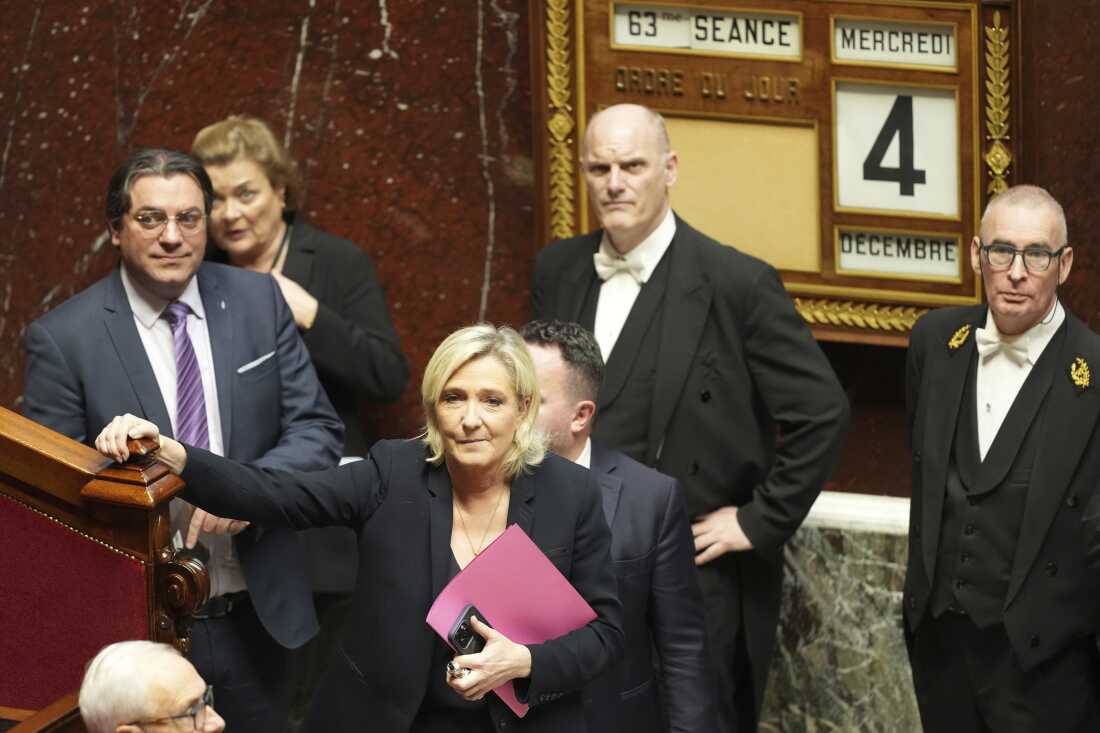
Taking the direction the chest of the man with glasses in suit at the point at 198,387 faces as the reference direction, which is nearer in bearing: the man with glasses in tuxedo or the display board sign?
the man with glasses in tuxedo

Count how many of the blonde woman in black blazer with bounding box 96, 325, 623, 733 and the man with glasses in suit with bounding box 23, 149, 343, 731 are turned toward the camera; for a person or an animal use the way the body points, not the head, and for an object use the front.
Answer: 2

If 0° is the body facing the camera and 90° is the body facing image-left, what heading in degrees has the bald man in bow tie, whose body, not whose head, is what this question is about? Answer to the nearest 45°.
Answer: approximately 45°

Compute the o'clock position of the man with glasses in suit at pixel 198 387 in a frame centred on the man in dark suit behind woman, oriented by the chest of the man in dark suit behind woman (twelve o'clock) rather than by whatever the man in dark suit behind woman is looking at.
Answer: The man with glasses in suit is roughly at 2 o'clock from the man in dark suit behind woman.

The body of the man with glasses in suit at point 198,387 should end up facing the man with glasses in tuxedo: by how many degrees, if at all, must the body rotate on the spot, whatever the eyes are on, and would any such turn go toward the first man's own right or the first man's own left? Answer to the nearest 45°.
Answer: approximately 90° to the first man's own left

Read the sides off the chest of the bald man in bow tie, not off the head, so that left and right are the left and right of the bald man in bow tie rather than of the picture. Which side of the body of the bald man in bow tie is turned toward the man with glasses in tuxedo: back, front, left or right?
left

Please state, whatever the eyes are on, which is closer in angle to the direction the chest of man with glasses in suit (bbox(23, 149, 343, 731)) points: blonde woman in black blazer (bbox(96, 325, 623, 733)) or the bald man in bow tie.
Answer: the blonde woman in black blazer

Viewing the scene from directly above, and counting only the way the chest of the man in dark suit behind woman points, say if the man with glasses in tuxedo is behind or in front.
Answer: behind
